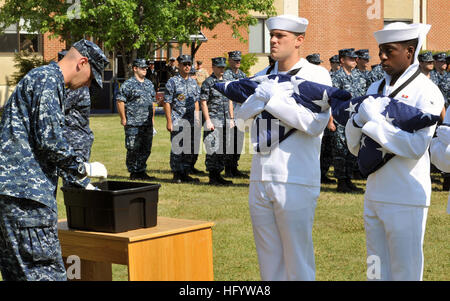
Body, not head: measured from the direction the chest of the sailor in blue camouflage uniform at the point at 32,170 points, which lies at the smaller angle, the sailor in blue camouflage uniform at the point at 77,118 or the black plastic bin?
the black plastic bin

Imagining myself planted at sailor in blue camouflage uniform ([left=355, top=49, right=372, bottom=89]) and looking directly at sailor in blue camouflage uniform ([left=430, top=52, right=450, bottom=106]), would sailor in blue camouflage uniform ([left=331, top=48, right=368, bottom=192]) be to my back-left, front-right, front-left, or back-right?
back-right

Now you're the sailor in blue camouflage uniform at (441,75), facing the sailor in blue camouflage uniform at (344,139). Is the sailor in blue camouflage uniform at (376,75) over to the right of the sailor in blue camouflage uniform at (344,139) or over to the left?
right

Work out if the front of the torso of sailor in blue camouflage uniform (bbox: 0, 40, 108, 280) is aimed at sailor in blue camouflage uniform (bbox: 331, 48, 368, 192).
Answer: no

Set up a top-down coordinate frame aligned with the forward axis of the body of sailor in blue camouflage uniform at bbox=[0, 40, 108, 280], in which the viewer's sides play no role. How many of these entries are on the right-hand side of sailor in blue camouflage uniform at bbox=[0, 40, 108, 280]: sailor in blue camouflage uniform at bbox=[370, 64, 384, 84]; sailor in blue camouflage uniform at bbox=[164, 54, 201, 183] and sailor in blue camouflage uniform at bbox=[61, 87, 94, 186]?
0

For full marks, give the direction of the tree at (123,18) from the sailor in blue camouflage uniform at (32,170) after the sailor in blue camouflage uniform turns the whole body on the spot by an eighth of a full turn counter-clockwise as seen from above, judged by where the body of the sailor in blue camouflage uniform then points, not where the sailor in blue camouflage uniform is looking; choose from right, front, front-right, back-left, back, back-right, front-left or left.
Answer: front-left

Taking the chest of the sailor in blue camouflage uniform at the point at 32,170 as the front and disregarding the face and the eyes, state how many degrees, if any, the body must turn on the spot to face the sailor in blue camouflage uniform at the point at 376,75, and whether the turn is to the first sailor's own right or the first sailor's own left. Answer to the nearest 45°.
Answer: approximately 45° to the first sailor's own left

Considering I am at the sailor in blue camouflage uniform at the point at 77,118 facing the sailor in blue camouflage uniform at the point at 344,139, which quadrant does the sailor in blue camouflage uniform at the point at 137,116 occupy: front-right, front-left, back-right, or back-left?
front-left

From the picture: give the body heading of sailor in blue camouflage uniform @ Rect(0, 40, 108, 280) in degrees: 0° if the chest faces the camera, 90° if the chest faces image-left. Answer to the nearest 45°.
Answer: approximately 270°

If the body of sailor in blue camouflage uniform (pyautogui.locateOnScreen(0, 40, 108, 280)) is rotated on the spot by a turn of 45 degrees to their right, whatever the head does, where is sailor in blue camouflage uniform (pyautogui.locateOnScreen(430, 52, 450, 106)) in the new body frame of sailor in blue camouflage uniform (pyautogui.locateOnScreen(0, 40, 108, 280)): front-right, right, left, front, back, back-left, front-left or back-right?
left

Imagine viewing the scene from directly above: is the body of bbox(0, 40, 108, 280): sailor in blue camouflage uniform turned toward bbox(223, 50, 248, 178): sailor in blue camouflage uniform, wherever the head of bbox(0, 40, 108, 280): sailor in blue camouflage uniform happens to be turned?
no

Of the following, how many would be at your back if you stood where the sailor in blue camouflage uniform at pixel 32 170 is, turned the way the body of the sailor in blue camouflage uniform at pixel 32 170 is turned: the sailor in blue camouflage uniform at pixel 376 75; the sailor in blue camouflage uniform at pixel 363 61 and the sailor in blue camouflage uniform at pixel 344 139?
0

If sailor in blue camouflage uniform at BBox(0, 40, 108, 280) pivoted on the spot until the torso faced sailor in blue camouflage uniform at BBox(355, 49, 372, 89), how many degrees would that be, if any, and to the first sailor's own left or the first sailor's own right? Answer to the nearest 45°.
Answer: approximately 45° to the first sailor's own left

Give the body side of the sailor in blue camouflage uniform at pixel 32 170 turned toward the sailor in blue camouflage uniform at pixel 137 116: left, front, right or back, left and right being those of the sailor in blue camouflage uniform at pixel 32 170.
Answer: left

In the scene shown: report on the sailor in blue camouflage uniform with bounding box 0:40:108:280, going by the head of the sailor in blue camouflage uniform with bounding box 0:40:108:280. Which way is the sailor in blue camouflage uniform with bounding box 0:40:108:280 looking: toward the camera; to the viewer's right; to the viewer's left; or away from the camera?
to the viewer's right

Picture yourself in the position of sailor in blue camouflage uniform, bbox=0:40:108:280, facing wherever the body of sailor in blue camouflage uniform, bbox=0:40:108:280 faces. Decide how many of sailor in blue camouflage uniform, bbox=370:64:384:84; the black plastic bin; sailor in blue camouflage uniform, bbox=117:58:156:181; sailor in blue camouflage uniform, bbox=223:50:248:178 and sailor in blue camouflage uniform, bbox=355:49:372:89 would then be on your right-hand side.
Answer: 0
